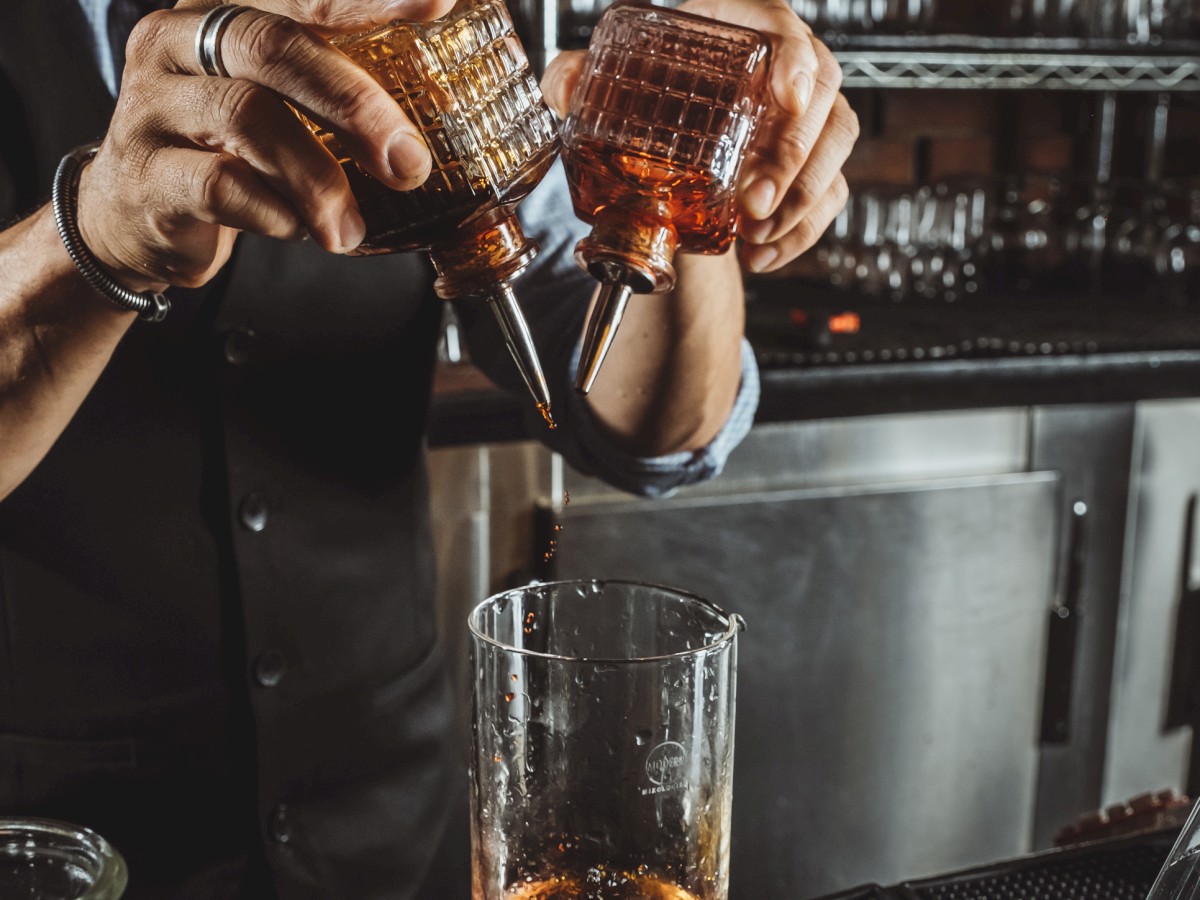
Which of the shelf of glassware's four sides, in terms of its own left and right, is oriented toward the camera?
front

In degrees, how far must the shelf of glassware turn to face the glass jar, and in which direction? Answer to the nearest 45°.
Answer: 0° — it already faces it
